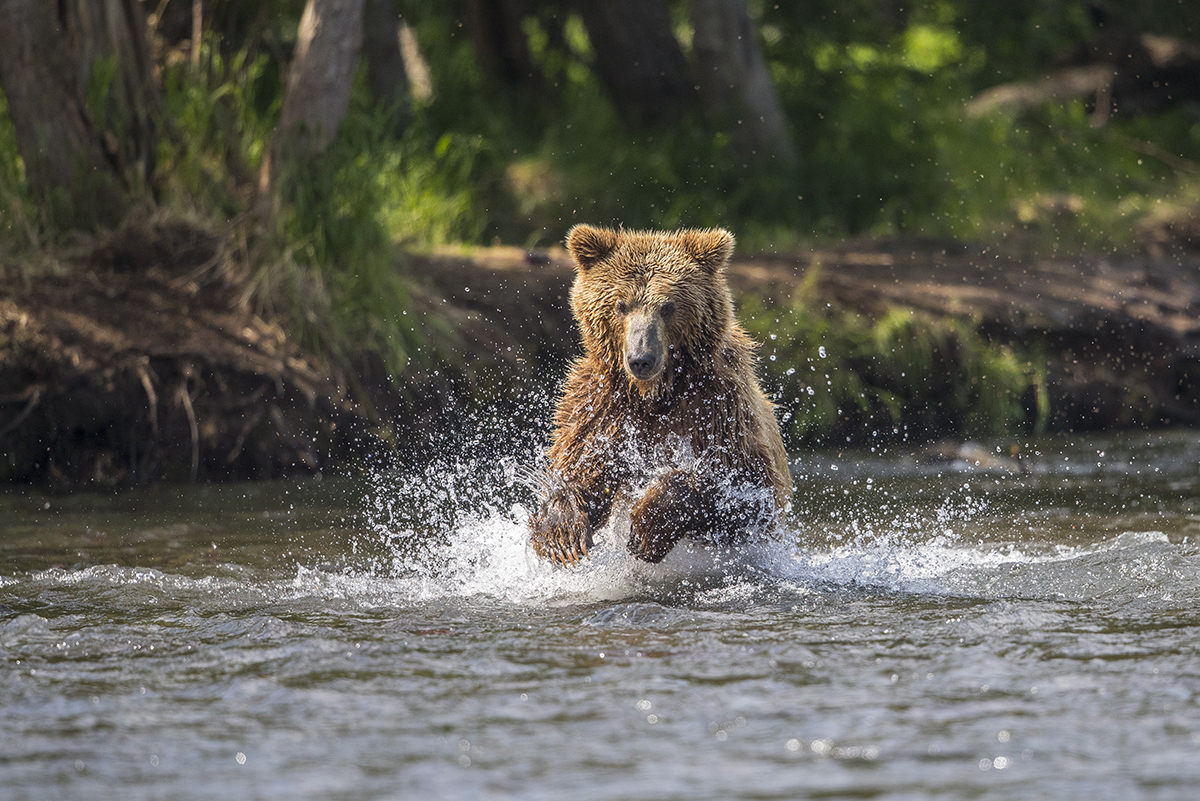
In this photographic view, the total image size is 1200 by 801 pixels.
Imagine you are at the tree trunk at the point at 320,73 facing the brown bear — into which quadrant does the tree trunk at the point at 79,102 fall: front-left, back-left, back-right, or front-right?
back-right

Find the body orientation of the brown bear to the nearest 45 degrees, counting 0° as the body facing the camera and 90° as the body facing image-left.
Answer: approximately 0°

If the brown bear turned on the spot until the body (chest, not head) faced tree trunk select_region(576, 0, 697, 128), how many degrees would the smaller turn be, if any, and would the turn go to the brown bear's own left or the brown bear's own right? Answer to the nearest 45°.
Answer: approximately 180°

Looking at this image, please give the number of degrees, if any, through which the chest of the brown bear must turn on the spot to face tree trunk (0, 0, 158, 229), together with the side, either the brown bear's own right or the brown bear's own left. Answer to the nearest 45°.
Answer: approximately 135° to the brown bear's own right

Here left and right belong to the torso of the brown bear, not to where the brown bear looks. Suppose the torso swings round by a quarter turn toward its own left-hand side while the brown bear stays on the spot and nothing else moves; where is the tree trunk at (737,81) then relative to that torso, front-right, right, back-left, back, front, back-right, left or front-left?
left

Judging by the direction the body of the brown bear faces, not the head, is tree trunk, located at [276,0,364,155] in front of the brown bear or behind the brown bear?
behind
